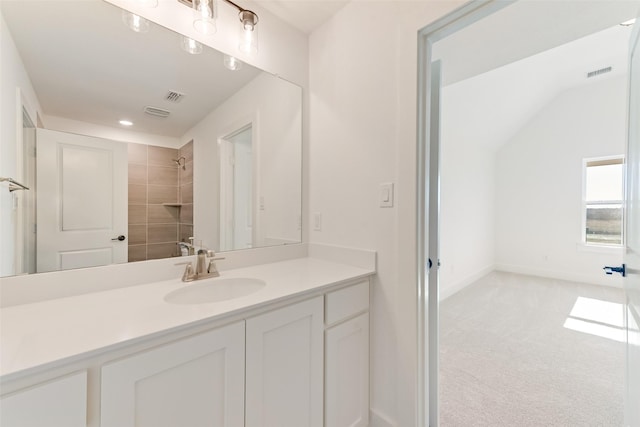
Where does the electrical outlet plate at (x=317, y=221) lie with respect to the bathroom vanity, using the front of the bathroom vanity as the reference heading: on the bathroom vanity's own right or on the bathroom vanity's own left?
on the bathroom vanity's own left

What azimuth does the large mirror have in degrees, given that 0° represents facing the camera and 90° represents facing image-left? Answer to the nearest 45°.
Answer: approximately 315°

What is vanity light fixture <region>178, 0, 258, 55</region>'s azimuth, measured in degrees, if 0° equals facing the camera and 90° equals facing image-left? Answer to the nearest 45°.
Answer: approximately 315°

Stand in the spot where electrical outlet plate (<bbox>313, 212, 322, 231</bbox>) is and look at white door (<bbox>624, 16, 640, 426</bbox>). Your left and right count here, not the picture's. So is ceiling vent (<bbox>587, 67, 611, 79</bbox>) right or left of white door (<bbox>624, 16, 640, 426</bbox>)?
left
